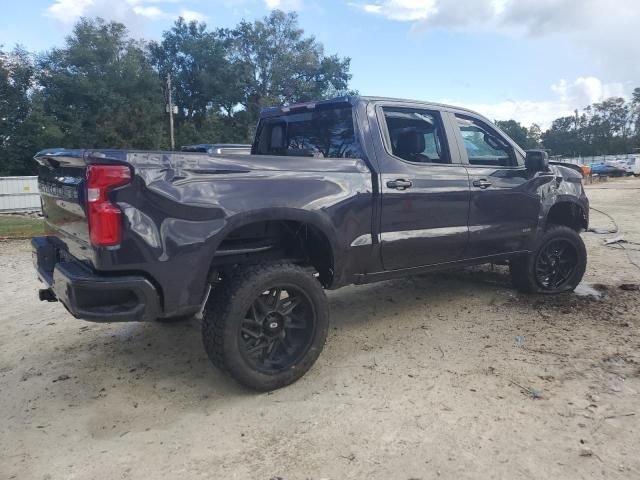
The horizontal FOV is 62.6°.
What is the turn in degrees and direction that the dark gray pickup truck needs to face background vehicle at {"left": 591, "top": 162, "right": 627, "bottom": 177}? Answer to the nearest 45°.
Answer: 0° — it already faces it

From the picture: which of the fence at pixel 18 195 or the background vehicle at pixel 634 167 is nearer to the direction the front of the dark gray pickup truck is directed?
the background vehicle

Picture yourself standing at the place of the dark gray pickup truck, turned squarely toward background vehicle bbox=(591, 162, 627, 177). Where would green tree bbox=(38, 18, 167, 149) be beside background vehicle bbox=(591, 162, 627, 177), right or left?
left

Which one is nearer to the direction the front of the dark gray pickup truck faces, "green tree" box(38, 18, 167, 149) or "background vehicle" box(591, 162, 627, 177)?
the background vehicle

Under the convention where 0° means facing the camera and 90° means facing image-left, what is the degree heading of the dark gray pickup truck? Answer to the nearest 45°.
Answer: approximately 225°

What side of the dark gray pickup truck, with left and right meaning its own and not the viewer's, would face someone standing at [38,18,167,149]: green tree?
left

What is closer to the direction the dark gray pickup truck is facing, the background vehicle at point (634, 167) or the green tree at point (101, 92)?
the background vehicle

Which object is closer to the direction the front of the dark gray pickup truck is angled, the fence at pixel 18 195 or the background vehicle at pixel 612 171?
the background vehicle

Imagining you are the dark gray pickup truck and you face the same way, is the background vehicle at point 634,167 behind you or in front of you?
in front

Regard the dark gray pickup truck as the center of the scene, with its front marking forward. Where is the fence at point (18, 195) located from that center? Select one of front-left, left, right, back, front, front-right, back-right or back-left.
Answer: left
